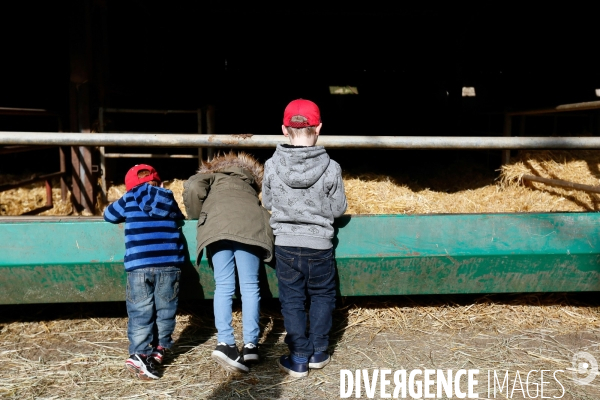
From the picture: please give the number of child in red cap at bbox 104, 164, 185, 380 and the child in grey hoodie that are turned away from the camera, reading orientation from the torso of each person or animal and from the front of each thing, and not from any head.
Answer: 2

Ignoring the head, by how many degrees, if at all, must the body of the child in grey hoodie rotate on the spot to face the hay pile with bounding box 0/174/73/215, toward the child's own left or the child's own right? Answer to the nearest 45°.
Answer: approximately 45° to the child's own left

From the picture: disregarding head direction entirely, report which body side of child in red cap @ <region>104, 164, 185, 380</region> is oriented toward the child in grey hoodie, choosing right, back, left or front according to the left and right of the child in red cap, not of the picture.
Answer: right

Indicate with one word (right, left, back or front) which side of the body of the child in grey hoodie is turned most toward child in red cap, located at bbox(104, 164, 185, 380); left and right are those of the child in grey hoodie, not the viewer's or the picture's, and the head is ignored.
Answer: left

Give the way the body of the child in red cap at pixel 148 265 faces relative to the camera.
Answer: away from the camera

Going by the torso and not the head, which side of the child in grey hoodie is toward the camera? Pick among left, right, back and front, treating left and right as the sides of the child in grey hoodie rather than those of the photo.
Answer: back
